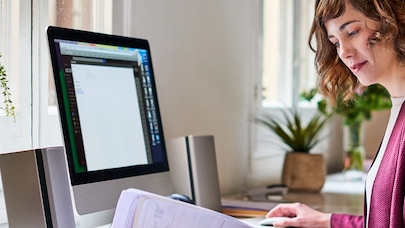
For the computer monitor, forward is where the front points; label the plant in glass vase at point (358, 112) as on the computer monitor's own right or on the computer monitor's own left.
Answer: on the computer monitor's own left

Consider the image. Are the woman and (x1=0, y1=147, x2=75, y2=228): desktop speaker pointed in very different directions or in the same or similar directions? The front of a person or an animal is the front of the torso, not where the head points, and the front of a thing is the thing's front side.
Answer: very different directions

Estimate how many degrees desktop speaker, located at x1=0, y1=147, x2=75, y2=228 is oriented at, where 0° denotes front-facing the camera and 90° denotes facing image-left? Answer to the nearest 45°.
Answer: approximately 315°

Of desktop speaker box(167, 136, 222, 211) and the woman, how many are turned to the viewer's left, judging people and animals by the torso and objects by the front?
1

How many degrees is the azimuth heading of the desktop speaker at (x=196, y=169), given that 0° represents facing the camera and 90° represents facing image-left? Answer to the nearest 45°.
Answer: approximately 315°

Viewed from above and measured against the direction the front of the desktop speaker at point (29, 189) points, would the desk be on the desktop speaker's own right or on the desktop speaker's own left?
on the desktop speaker's own left

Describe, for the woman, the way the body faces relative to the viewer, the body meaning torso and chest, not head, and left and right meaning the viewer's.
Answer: facing to the left of the viewer

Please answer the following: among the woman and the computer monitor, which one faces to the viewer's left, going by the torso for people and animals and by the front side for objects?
the woman

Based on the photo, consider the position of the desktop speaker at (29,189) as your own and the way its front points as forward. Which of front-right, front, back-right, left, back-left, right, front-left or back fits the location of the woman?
front-left
